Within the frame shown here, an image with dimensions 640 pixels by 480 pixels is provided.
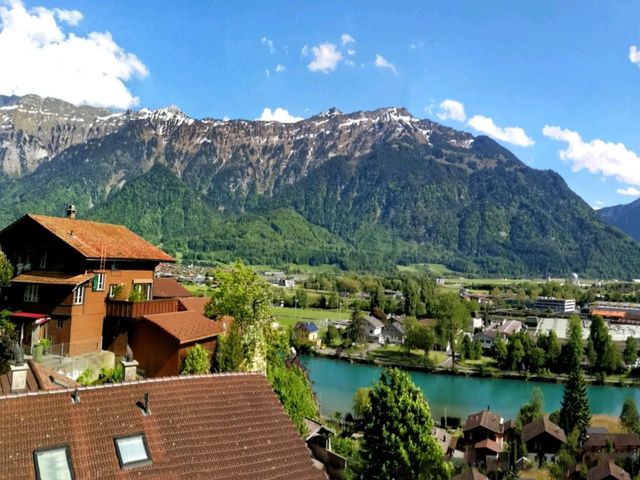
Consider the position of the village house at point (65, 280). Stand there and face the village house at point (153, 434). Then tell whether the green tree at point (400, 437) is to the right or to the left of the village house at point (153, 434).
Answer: left

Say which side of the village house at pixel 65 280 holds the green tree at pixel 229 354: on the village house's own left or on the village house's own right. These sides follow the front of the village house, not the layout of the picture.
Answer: on the village house's own left

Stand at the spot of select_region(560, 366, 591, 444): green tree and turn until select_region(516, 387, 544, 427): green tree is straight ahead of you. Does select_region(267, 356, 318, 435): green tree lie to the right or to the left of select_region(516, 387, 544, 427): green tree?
left

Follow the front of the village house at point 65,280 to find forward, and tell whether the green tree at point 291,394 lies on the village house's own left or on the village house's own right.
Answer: on the village house's own left
